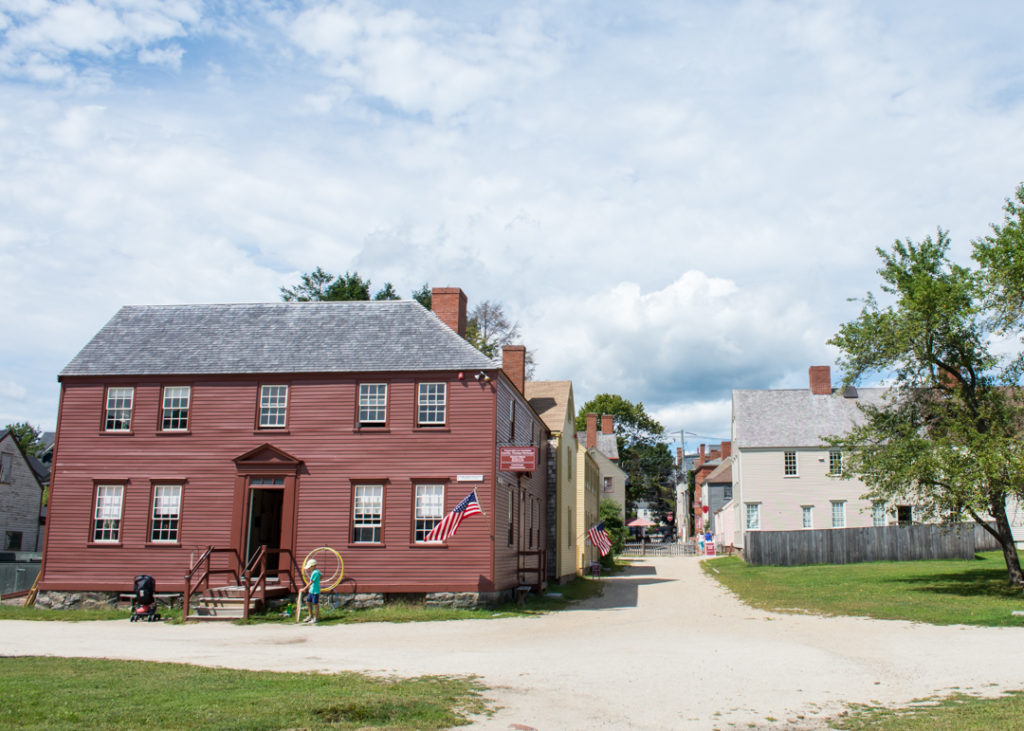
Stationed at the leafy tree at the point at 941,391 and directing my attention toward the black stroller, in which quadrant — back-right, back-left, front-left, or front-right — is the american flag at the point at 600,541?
front-right

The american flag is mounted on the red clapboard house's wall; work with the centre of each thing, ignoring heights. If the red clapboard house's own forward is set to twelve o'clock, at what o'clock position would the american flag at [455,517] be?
The american flag is roughly at 10 o'clock from the red clapboard house.

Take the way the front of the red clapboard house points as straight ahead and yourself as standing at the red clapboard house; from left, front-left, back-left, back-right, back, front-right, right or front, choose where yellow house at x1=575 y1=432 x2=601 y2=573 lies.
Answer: back-left

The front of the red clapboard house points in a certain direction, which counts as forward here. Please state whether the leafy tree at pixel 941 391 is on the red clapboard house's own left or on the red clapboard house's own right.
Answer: on the red clapboard house's own left

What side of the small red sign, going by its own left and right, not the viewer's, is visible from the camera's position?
front

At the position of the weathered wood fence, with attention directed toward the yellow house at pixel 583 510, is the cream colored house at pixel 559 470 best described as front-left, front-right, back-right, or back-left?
front-left

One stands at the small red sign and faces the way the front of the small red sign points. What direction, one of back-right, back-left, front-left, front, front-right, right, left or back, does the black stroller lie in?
right

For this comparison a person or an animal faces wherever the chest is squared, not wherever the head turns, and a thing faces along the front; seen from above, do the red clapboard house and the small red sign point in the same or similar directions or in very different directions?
same or similar directions

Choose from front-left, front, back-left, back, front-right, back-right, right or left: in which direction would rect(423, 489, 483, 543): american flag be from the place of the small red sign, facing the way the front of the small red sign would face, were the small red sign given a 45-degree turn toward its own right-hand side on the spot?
front

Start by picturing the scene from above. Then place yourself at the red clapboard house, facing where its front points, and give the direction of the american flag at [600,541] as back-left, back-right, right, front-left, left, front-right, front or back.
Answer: back-left

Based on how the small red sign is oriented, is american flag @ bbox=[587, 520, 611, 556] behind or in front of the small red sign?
behind
